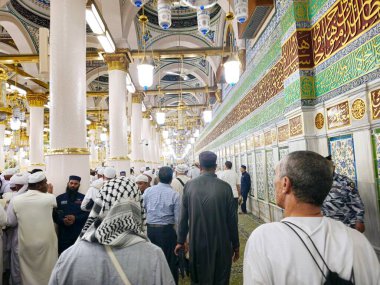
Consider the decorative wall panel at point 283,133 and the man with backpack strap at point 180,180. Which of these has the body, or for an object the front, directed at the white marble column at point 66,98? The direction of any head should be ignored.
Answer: the decorative wall panel

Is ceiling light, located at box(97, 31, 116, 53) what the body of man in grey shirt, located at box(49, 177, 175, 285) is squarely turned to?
yes

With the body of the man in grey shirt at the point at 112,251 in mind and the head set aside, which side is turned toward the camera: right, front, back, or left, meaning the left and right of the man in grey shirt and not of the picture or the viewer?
back

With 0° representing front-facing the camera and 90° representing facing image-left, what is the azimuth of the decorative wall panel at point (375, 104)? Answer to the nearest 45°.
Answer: approximately 45°

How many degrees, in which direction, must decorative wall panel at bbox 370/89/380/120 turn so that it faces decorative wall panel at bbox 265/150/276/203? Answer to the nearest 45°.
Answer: approximately 90° to its right

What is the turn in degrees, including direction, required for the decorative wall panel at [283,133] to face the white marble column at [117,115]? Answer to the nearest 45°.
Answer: approximately 45° to its right

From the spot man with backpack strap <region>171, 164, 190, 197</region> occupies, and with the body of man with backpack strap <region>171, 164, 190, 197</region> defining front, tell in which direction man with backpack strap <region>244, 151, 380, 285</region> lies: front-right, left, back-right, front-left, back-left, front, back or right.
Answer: back

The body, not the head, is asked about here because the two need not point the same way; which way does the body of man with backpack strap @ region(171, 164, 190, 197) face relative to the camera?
away from the camera

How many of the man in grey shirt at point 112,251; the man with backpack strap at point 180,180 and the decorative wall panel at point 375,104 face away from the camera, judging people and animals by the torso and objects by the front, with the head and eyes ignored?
2

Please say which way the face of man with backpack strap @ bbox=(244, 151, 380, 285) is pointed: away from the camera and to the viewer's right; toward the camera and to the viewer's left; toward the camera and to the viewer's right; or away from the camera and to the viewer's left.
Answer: away from the camera and to the viewer's left

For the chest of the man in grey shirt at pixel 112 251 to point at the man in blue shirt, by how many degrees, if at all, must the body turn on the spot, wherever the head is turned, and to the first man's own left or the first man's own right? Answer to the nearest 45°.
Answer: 0° — they already face them

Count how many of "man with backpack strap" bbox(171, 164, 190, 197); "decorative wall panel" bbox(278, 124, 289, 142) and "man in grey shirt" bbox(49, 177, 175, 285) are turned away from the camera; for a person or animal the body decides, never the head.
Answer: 2

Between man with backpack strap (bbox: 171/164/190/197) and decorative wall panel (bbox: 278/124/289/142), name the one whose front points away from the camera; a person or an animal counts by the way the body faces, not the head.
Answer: the man with backpack strap

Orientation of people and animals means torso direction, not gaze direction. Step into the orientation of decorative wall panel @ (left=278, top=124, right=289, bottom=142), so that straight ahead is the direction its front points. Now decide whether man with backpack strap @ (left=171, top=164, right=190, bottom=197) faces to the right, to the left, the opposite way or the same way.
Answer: to the right
